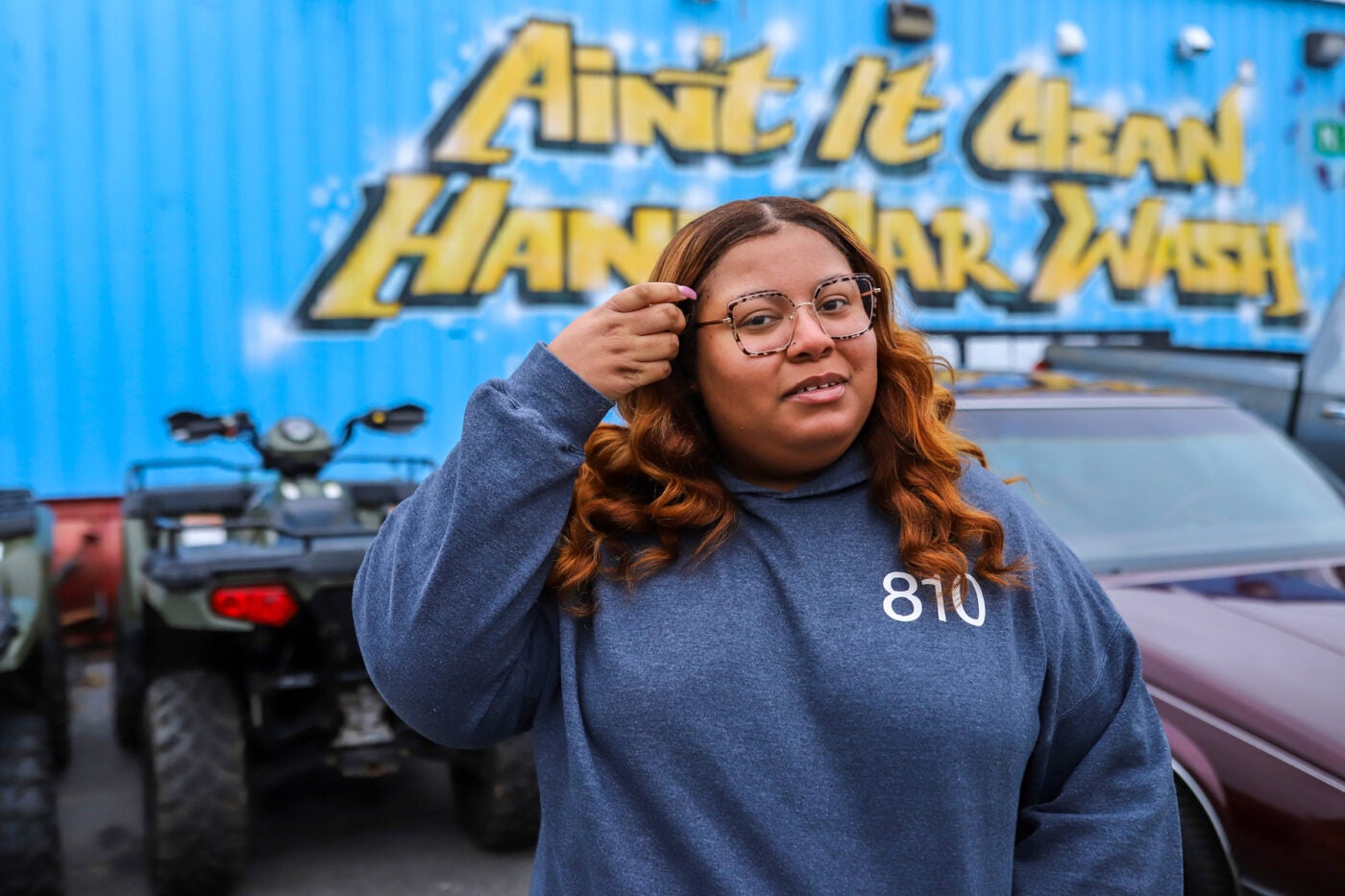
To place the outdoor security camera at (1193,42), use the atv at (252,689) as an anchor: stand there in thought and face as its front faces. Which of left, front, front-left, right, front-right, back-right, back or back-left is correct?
front-right

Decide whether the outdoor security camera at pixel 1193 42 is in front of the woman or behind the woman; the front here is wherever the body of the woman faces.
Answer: behind

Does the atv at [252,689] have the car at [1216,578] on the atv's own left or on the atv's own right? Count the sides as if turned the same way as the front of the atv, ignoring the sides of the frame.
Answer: on the atv's own right

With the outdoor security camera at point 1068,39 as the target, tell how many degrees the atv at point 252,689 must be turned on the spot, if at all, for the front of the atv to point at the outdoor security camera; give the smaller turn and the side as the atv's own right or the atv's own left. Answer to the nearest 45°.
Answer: approximately 45° to the atv's own right

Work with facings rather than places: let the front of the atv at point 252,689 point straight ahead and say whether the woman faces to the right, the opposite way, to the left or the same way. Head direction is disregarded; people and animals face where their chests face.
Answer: the opposite way

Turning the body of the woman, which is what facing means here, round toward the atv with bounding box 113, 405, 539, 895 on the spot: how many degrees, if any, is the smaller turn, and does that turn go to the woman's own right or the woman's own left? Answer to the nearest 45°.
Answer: approximately 135° to the woman's own right

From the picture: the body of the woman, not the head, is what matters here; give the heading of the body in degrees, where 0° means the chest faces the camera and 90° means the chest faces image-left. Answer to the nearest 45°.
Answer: approximately 0°

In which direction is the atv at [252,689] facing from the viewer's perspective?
away from the camera

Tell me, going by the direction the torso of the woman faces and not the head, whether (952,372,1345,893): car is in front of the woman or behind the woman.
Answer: behind

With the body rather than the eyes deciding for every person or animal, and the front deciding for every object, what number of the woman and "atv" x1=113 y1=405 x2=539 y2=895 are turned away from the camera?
1

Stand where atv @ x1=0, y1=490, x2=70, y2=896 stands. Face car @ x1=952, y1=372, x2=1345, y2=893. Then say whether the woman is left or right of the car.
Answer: right

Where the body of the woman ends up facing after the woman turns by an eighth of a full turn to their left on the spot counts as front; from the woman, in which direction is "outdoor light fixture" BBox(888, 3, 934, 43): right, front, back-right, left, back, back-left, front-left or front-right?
back-left

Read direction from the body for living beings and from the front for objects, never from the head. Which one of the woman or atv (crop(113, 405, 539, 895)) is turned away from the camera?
the atv
